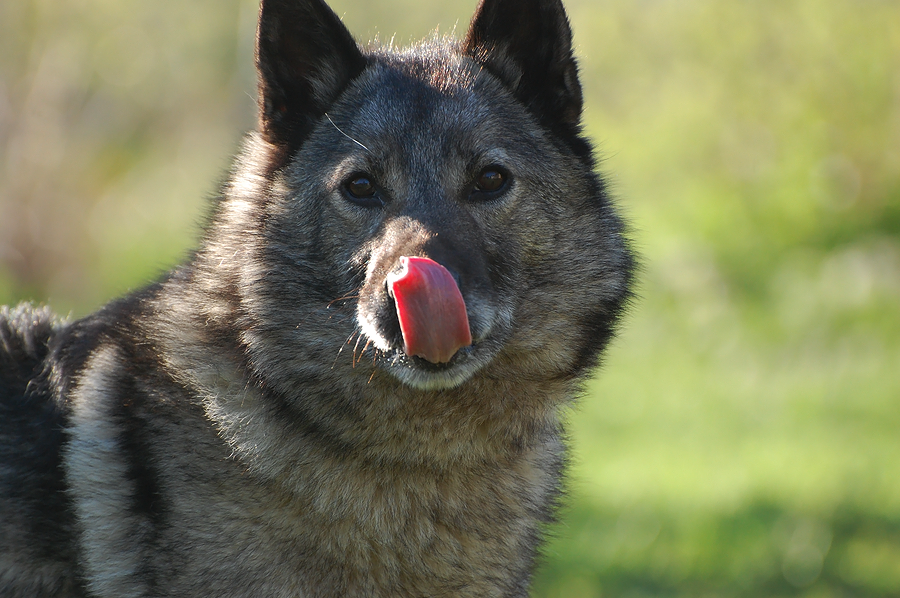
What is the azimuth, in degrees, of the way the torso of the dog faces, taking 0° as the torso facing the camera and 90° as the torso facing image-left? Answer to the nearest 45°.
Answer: approximately 315°
